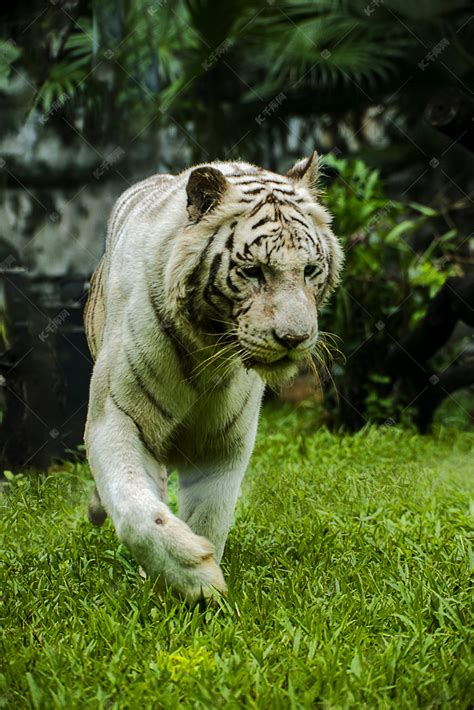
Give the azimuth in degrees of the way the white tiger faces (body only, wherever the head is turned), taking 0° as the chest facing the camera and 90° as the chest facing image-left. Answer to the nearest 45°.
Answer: approximately 315°
